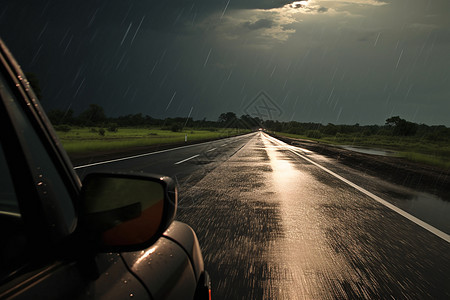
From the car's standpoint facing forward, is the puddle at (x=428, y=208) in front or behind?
in front

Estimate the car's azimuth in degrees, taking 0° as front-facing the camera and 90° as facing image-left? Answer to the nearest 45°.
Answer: approximately 225°
